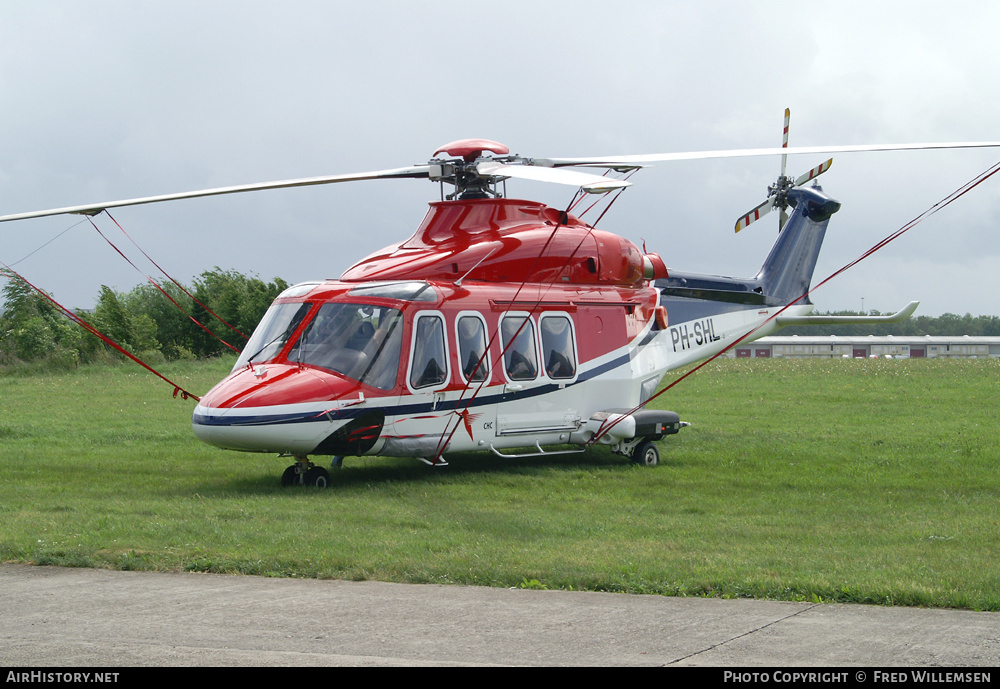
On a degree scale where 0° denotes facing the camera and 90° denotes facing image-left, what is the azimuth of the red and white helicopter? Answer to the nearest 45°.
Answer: approximately 45°
